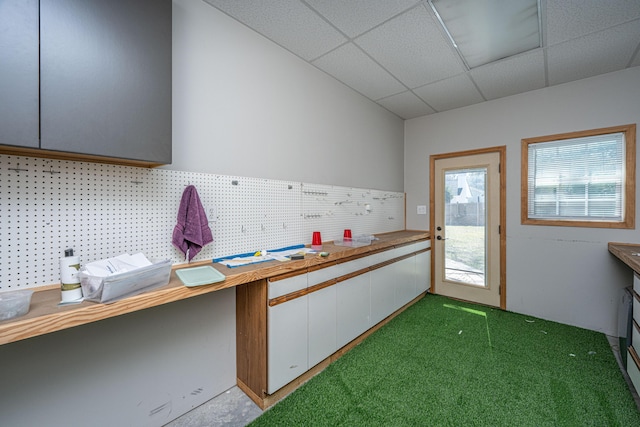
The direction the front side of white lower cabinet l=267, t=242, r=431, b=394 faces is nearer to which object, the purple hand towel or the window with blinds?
the window with blinds

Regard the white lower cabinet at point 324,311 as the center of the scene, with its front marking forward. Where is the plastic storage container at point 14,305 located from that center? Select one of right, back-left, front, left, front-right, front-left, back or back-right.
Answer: right

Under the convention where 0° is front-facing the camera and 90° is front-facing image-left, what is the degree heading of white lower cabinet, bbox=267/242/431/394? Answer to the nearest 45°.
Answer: approximately 315°

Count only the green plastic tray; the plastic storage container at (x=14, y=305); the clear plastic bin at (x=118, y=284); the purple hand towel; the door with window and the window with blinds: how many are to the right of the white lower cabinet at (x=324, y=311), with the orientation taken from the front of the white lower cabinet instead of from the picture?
4

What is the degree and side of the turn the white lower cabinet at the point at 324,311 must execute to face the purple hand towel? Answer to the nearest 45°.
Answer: approximately 90° to its right

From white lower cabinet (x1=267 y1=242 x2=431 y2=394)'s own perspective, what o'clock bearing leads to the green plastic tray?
The green plastic tray is roughly at 3 o'clock from the white lower cabinet.

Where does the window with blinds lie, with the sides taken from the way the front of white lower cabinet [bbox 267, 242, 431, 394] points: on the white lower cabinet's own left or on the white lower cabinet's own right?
on the white lower cabinet's own left

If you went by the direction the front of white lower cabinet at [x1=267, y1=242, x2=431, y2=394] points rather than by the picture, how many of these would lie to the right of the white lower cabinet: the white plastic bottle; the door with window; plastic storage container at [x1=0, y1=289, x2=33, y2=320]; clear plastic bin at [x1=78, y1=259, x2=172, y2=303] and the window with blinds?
3

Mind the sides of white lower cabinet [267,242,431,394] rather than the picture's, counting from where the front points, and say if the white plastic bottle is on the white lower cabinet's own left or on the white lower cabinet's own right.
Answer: on the white lower cabinet's own right

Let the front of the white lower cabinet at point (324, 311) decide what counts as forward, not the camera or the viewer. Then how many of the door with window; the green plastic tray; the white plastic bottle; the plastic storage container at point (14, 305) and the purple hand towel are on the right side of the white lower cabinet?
4
